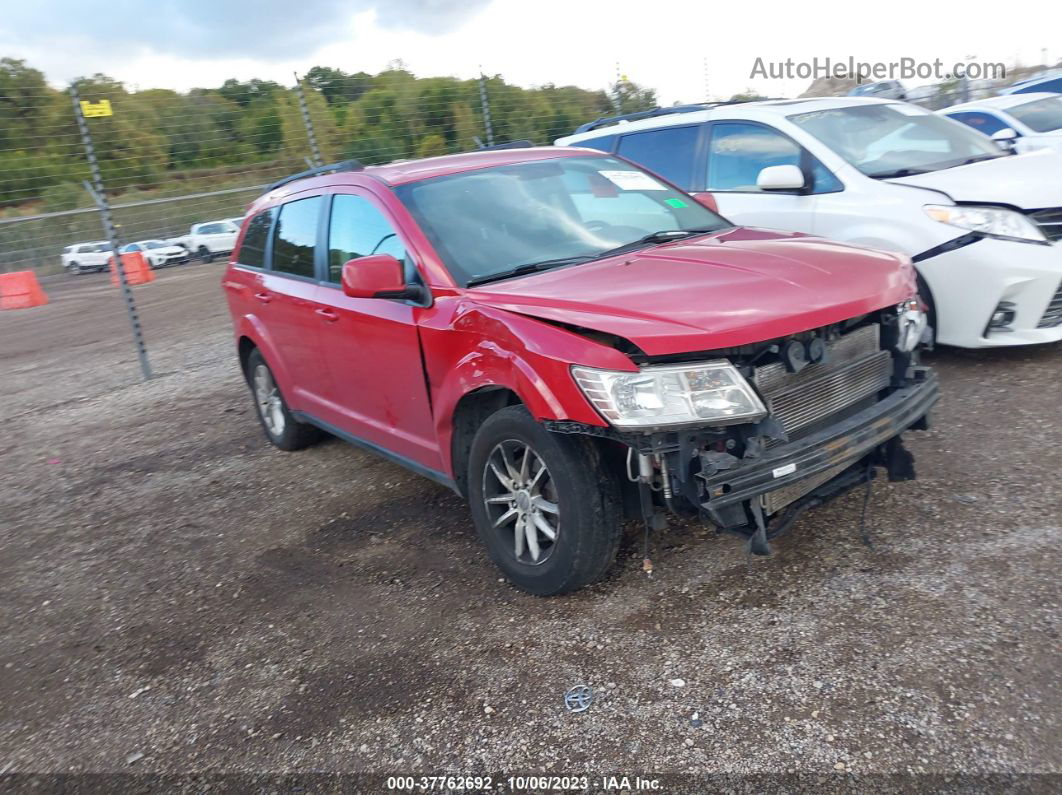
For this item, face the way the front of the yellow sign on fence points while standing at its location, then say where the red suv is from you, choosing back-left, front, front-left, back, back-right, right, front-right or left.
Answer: front

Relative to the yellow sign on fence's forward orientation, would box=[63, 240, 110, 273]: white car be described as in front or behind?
behind

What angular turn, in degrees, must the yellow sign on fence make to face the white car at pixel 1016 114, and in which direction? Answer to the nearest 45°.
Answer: approximately 90° to its left

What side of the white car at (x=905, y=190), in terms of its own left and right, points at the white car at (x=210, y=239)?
back

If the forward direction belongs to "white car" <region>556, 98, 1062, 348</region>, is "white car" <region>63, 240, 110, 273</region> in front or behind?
behind

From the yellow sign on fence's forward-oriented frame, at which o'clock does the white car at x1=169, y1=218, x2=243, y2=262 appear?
The white car is roughly at 6 o'clock from the yellow sign on fence.

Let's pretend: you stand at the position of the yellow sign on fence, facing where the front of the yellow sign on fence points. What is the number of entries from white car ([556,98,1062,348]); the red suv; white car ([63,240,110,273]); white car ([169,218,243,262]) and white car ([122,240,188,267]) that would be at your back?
3

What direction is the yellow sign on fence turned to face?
toward the camera

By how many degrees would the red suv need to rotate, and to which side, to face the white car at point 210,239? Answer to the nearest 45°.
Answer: approximately 180°

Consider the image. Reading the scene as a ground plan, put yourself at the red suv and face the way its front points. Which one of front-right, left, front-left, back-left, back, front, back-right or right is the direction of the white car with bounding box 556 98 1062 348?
left

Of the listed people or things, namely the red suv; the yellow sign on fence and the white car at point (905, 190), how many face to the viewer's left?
0

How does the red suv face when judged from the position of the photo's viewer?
facing the viewer and to the right of the viewer

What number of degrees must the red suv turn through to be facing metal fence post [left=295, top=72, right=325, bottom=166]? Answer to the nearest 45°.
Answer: approximately 135° to its left

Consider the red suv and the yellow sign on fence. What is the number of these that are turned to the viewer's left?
0
